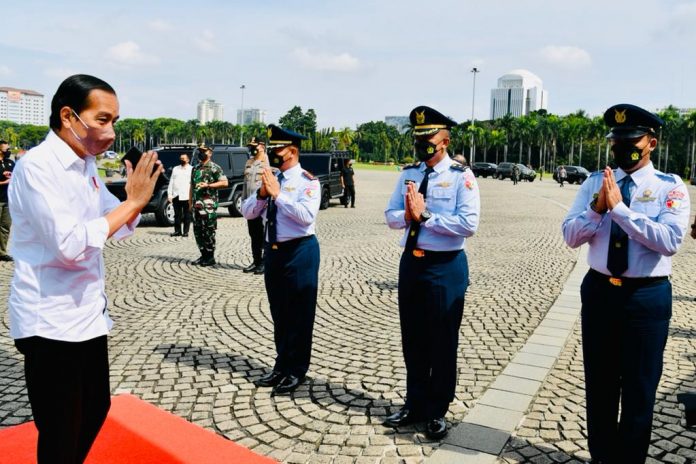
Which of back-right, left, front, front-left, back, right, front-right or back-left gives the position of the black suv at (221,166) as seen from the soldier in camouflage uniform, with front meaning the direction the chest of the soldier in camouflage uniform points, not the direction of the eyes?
back-right

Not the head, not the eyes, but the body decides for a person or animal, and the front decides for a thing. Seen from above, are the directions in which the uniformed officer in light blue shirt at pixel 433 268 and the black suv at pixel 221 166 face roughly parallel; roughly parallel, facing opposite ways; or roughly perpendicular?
roughly parallel

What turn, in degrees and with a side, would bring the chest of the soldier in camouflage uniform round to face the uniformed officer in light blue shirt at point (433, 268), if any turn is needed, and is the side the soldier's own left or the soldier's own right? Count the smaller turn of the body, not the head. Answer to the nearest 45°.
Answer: approximately 45° to the soldier's own left

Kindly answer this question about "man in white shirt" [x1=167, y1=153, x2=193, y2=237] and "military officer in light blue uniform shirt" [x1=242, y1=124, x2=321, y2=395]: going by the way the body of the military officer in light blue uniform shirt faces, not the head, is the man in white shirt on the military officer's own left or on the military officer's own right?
on the military officer's own right

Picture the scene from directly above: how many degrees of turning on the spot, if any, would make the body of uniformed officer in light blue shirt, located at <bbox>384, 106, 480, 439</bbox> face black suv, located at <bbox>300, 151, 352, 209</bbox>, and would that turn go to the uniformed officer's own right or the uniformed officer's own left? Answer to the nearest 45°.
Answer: approximately 135° to the uniformed officer's own right

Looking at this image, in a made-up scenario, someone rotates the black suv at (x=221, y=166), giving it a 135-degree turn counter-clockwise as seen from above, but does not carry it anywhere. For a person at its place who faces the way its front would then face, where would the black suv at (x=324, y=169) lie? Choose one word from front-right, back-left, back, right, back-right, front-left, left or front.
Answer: front-left

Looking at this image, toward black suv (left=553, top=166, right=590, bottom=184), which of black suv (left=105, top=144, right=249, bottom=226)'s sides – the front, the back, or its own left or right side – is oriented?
back

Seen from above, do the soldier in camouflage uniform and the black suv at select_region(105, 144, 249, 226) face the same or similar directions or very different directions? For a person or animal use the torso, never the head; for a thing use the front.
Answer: same or similar directions

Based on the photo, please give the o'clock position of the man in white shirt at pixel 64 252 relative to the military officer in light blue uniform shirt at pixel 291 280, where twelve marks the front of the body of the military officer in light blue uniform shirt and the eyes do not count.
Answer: The man in white shirt is roughly at 11 o'clock from the military officer in light blue uniform shirt.

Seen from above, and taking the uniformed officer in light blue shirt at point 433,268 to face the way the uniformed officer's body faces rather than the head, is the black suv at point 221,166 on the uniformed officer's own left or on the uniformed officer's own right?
on the uniformed officer's own right

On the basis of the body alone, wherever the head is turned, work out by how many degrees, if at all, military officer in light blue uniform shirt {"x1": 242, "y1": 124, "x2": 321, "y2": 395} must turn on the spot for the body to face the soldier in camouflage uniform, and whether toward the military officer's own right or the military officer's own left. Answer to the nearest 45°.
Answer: approximately 135° to the military officer's own right

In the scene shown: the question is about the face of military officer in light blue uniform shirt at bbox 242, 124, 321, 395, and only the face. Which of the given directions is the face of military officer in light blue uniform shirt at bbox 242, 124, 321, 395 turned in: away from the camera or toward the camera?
toward the camera

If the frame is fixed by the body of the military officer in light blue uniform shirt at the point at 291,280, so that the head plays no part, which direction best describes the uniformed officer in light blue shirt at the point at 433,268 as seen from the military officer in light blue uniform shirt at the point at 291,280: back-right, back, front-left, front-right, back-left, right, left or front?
left

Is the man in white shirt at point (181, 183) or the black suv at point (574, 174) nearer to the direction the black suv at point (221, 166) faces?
the man in white shirt

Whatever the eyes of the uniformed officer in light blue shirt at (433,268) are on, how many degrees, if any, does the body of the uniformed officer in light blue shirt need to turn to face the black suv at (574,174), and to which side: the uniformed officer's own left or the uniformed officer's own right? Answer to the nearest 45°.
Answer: approximately 135° to the uniformed officer's own right

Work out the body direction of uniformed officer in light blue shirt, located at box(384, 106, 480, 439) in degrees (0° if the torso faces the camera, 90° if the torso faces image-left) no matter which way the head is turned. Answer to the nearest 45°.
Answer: approximately 45°

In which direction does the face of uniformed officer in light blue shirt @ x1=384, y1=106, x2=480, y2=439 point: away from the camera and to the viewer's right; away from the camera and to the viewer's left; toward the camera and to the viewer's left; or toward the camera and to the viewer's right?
toward the camera and to the viewer's left

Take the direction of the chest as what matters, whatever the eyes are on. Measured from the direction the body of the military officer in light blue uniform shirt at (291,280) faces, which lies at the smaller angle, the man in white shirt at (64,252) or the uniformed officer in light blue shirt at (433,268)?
the man in white shirt

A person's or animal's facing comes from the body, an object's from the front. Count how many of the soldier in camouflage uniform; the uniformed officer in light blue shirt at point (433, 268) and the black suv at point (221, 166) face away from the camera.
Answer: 0
